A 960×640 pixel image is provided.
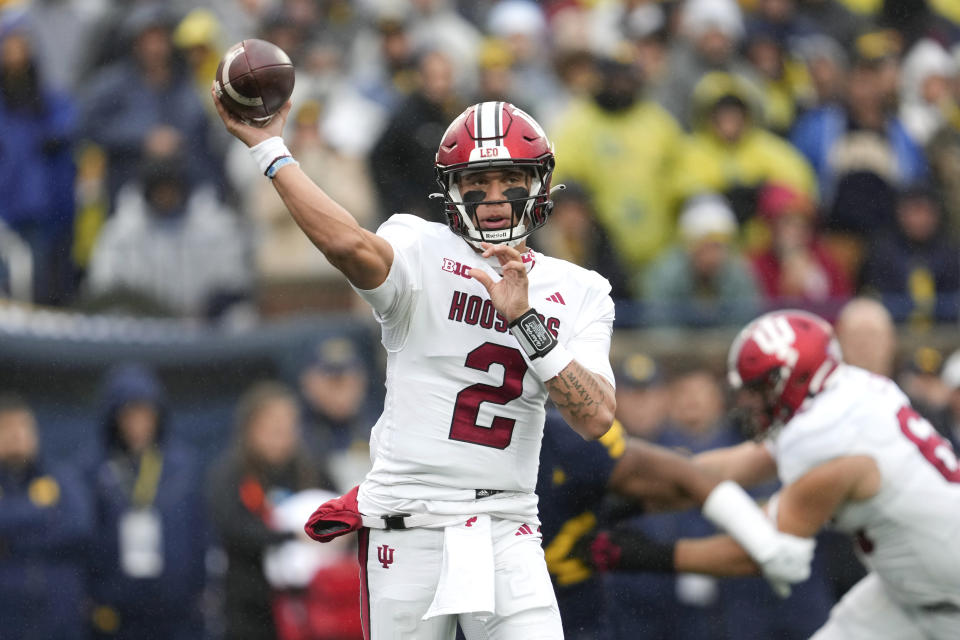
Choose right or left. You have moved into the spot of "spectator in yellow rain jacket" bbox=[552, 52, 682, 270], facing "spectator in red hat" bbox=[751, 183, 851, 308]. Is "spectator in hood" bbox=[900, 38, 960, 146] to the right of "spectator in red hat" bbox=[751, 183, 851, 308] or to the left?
left

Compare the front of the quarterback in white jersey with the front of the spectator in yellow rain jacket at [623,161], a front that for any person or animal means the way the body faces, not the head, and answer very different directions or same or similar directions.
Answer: same or similar directions

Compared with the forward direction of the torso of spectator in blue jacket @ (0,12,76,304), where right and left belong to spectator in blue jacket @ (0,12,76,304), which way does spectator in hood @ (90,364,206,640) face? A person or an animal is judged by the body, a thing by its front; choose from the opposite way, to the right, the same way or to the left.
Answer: the same way

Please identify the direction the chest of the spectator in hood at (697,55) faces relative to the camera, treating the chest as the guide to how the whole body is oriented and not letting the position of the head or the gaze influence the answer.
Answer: toward the camera

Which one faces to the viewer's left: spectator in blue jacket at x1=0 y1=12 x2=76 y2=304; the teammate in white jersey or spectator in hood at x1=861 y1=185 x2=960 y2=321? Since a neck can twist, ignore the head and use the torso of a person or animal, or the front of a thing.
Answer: the teammate in white jersey

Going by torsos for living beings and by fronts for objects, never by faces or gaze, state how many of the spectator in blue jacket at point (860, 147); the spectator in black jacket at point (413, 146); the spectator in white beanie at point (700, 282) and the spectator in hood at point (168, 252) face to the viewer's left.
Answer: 0

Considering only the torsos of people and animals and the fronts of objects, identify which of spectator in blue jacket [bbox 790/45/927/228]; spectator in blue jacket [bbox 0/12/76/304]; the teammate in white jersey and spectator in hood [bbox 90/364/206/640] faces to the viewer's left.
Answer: the teammate in white jersey

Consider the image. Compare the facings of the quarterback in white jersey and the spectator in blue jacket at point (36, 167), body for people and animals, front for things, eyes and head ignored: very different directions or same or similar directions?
same or similar directions

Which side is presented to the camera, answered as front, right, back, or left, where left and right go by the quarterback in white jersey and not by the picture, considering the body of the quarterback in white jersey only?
front

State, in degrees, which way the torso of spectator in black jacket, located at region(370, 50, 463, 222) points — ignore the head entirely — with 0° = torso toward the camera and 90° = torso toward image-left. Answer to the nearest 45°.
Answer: approximately 315°

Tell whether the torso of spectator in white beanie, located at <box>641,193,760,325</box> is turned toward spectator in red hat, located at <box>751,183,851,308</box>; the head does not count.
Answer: no

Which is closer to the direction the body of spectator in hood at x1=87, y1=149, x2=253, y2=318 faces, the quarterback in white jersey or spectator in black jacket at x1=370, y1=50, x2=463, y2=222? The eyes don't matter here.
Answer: the quarterback in white jersey

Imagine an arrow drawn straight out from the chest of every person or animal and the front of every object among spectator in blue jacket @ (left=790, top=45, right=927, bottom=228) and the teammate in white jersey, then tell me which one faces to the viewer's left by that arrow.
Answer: the teammate in white jersey

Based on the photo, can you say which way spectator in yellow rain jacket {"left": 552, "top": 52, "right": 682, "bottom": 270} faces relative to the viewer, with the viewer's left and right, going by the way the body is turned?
facing the viewer

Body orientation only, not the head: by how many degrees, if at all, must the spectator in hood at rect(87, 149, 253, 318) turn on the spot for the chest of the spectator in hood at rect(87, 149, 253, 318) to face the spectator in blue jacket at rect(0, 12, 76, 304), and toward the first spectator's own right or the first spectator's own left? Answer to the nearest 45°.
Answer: approximately 135° to the first spectator's own right

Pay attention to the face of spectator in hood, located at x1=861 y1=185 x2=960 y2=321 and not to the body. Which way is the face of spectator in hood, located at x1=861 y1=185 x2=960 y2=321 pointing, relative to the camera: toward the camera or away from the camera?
toward the camera

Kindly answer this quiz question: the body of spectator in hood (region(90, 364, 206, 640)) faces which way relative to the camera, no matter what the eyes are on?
toward the camera

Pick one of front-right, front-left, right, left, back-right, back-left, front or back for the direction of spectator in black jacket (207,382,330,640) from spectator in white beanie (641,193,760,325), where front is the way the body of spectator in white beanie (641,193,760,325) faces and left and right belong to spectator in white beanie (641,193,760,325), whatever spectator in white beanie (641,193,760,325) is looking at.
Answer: front-right

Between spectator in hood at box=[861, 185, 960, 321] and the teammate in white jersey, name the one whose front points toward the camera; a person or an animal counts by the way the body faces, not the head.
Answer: the spectator in hood

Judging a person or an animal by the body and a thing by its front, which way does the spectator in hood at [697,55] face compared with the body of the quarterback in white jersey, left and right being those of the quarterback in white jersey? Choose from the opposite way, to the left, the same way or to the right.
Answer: the same way
